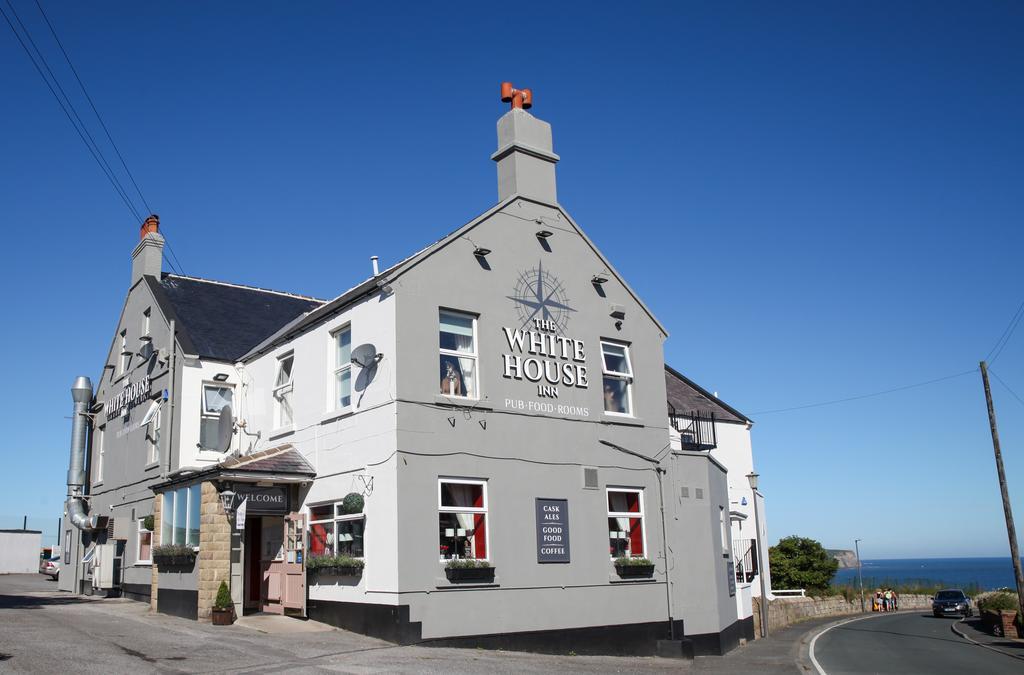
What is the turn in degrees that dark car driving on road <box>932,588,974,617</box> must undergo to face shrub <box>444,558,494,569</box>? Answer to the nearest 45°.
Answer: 0° — it already faces it

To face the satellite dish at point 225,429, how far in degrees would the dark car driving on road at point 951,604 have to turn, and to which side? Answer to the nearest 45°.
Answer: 0° — it already faces it

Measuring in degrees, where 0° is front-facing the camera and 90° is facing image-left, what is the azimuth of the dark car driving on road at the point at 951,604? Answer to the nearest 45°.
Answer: approximately 0°

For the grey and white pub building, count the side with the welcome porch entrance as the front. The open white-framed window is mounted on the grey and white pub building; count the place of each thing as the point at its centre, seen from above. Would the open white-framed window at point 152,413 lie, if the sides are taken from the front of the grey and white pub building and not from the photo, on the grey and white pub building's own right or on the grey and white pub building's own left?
on the grey and white pub building's own right
